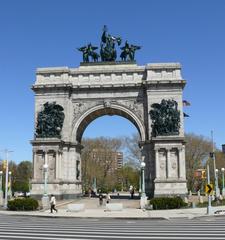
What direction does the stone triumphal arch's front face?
toward the camera

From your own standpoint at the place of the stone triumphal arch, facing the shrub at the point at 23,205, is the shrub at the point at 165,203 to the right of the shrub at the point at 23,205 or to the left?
left

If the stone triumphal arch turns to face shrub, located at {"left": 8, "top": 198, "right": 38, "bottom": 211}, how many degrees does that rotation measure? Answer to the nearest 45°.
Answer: approximately 45° to its right

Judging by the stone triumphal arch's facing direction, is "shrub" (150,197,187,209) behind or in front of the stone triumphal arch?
in front
